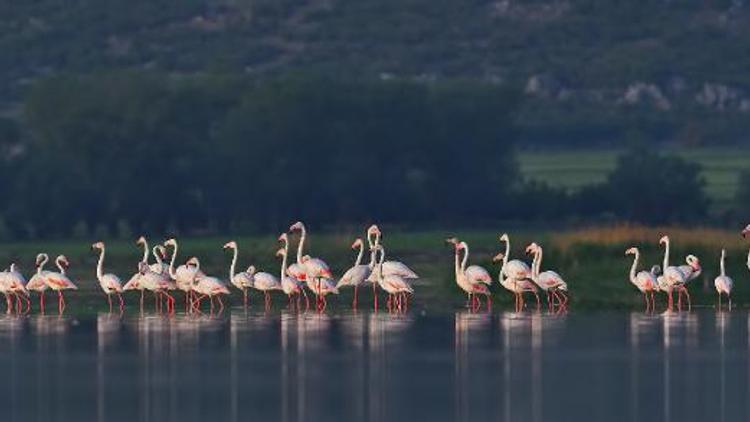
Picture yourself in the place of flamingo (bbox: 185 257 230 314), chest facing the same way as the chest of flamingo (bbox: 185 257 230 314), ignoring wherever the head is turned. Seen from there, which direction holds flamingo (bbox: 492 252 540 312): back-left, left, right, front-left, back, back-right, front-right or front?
back

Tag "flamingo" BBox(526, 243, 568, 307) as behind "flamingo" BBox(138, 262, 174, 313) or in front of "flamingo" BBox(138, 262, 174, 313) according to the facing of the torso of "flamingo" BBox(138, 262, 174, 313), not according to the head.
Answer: behind

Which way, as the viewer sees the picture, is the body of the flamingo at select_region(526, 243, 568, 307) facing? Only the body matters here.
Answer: to the viewer's left

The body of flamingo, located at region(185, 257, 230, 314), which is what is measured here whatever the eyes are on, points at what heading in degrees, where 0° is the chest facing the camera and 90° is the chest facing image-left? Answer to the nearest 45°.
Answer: approximately 90°

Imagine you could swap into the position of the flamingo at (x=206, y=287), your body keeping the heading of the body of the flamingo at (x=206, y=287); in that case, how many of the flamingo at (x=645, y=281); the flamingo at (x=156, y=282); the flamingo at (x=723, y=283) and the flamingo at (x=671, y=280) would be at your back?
3

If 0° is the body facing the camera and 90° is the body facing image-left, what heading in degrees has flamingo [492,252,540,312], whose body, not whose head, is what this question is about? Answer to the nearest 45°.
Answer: approximately 90°

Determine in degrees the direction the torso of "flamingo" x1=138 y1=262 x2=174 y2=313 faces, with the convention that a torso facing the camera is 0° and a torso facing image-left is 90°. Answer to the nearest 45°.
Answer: approximately 90°

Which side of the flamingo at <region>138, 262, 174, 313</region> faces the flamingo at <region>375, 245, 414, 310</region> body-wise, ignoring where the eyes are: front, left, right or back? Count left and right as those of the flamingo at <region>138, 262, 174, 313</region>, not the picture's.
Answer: back
